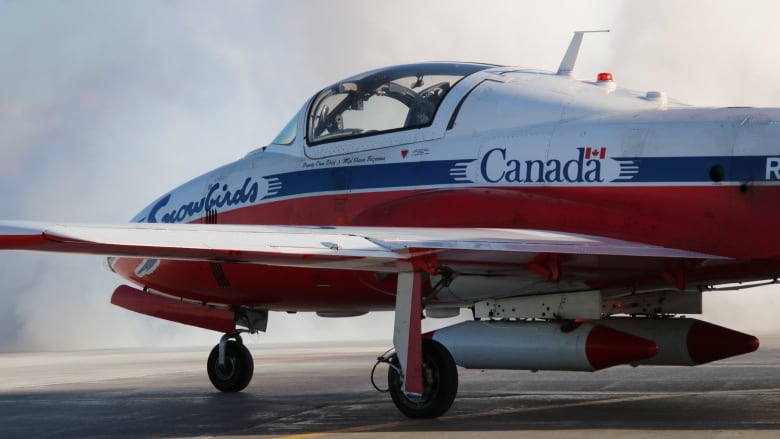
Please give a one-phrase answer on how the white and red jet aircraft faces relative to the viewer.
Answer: facing away from the viewer and to the left of the viewer
